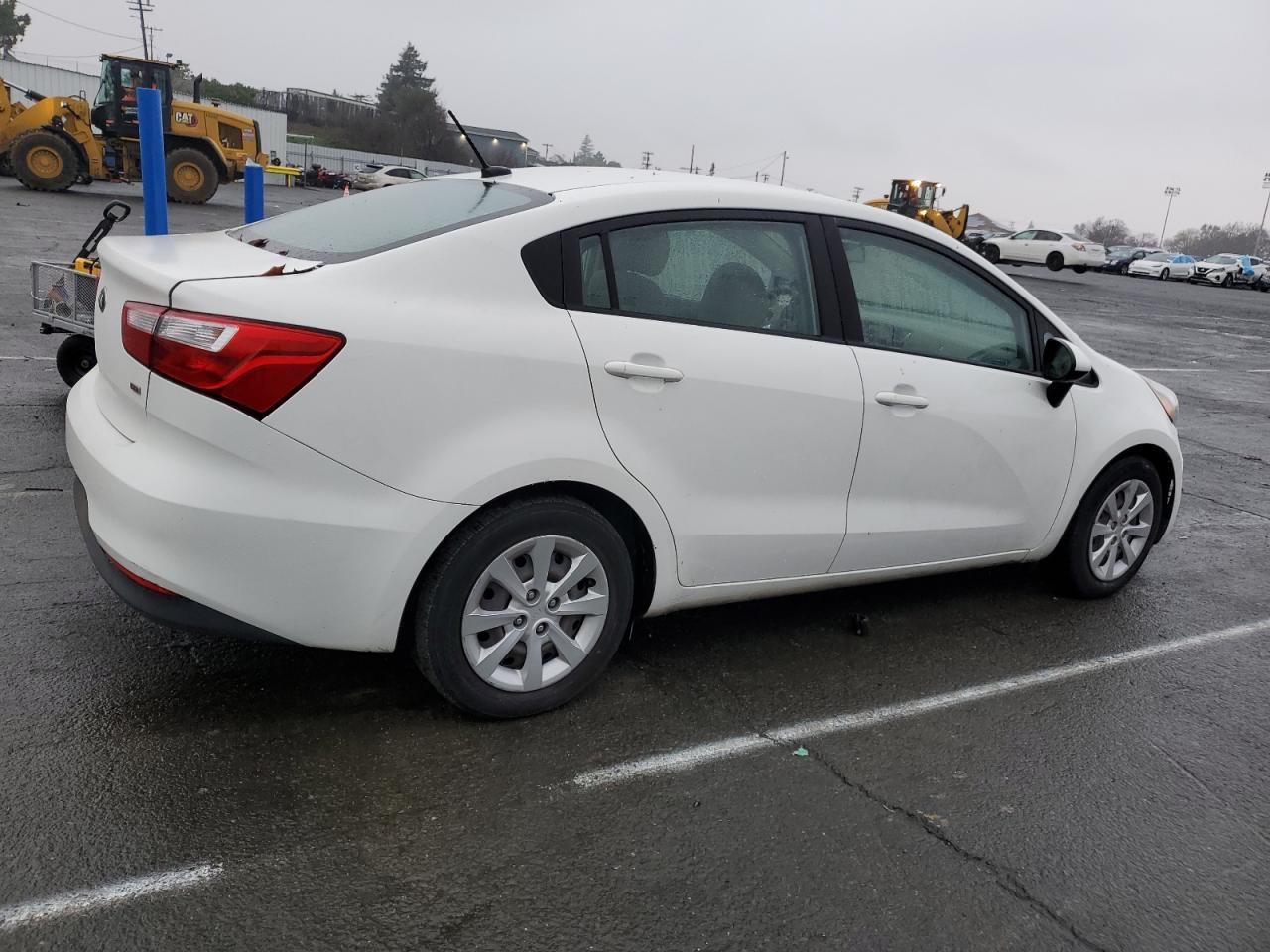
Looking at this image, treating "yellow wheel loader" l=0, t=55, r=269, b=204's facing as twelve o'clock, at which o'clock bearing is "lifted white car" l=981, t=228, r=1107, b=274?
The lifted white car is roughly at 6 o'clock from the yellow wheel loader.

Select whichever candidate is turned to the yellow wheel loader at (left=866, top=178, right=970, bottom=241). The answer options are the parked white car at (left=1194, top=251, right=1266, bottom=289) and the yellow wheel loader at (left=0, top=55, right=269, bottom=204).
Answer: the parked white car

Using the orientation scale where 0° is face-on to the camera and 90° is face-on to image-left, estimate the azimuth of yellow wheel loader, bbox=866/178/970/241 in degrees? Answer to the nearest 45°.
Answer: approximately 315°

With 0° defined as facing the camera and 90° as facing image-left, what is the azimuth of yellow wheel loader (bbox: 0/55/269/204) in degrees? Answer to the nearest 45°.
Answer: approximately 90°

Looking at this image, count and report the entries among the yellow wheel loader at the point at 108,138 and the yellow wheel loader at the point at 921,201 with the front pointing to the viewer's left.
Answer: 1

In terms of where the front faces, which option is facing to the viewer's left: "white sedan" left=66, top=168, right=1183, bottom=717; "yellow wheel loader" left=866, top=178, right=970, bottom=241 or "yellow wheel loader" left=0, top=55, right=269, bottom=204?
"yellow wheel loader" left=0, top=55, right=269, bottom=204

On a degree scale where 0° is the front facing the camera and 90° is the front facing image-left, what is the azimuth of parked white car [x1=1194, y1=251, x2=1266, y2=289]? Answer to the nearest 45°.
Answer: approximately 45°

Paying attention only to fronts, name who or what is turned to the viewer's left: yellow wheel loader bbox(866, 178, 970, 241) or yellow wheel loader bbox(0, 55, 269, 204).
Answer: yellow wheel loader bbox(0, 55, 269, 204)

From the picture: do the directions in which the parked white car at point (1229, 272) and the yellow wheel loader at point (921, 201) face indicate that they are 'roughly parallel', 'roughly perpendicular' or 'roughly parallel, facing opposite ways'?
roughly perpendicular

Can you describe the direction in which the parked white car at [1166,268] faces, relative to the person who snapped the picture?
facing the viewer and to the left of the viewer

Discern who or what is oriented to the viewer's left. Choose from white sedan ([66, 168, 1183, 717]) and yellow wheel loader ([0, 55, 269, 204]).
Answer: the yellow wheel loader
